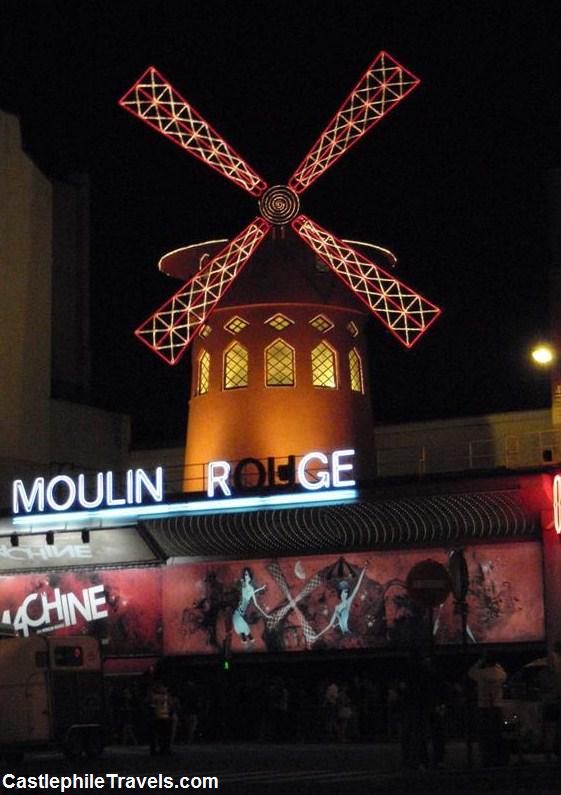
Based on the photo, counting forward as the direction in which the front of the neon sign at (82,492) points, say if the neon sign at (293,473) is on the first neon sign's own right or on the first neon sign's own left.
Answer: on the first neon sign's own left

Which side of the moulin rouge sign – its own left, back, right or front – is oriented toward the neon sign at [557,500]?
left

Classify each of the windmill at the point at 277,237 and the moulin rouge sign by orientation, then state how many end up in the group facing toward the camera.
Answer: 2

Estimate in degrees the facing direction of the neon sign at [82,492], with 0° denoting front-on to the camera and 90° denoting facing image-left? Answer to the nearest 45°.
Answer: approximately 0°

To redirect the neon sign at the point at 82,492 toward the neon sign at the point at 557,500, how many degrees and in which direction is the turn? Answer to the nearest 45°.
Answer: approximately 45° to its left
